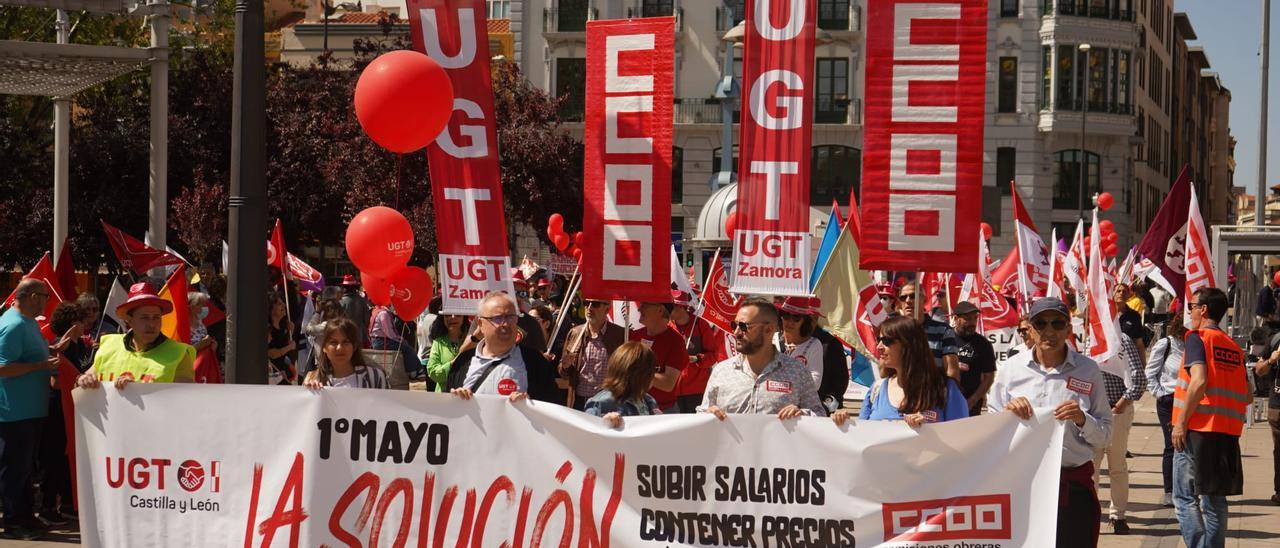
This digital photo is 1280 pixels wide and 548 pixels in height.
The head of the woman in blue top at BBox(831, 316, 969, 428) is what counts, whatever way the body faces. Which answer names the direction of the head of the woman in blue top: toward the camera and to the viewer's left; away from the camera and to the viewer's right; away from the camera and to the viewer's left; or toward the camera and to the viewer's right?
toward the camera and to the viewer's left

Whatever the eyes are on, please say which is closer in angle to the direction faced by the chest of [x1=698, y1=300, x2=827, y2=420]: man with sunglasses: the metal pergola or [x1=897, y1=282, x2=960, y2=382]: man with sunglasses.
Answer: the metal pergola

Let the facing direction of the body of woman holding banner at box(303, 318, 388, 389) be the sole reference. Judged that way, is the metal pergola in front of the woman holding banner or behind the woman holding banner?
behind

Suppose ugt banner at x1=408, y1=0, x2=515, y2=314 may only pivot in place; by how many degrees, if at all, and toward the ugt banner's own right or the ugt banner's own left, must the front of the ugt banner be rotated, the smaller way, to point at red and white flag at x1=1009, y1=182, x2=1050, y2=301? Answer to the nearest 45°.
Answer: approximately 135° to the ugt banner's own left

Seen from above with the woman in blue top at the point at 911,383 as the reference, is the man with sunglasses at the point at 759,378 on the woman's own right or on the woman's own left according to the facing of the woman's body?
on the woman's own right

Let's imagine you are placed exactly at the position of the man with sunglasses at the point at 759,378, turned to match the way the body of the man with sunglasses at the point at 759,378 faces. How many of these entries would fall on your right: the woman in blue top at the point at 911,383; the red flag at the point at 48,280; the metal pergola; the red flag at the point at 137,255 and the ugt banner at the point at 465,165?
4

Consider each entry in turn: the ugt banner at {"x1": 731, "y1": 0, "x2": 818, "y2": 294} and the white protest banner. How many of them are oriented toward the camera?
2

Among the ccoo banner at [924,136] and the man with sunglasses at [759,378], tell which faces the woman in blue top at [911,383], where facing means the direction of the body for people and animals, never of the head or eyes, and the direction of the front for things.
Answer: the ccoo banner
